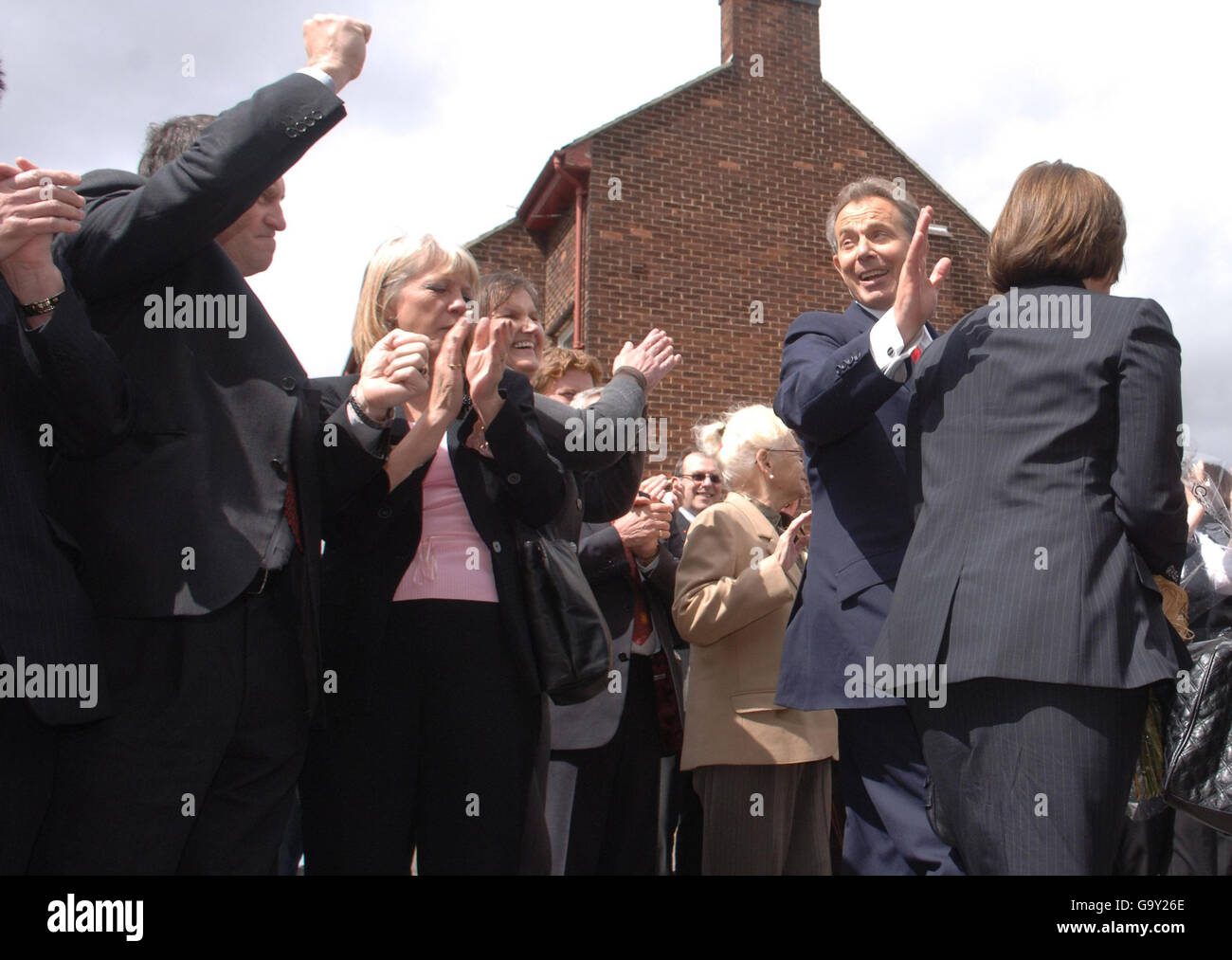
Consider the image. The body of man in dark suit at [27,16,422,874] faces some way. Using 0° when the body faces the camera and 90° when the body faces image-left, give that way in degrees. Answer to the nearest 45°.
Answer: approximately 315°

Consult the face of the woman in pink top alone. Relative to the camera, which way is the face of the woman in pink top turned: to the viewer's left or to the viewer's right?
to the viewer's right

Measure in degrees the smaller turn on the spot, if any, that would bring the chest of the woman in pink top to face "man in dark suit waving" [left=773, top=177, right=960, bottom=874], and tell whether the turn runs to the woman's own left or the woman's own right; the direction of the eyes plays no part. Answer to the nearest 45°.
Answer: approximately 45° to the woman's own left

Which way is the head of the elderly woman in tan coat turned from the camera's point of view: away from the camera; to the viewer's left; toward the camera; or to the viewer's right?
to the viewer's right

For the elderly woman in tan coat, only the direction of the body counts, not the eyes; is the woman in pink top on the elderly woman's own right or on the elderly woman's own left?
on the elderly woman's own right

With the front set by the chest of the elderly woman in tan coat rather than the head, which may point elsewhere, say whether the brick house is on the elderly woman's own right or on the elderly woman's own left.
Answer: on the elderly woman's own left

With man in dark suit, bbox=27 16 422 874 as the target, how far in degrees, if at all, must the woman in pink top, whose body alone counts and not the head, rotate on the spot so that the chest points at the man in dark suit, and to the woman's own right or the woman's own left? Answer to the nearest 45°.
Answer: approximately 90° to the woman's own right

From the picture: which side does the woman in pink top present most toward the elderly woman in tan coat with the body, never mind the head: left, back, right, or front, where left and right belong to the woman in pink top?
left

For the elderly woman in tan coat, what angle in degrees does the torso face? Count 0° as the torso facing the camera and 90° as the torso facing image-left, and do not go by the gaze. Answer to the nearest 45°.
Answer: approximately 270°

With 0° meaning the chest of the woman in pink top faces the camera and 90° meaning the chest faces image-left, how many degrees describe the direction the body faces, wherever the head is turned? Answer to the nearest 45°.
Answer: approximately 315°
